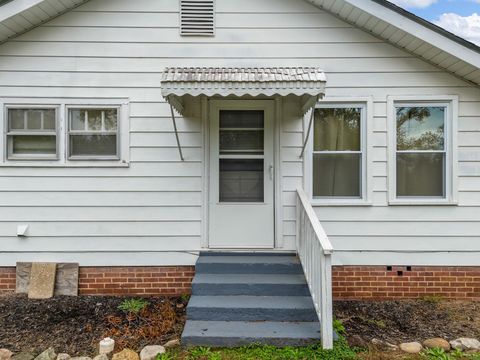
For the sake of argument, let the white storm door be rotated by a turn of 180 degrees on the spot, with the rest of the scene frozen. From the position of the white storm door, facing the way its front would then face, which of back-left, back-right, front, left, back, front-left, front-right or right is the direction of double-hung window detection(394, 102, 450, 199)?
right

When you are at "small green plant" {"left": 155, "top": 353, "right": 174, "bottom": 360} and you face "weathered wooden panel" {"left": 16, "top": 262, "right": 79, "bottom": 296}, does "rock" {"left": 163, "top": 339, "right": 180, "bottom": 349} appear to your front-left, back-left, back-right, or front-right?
front-right

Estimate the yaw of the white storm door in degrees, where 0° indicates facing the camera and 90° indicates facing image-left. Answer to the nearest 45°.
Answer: approximately 0°

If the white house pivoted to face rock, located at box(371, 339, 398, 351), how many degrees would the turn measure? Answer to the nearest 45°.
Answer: approximately 45° to its left

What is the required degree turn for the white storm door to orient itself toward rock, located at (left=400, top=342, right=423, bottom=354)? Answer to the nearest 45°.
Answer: approximately 45° to its left

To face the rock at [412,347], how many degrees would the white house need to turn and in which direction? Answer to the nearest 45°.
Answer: approximately 45° to its left

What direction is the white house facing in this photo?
toward the camera
